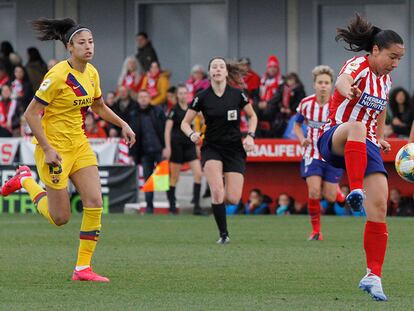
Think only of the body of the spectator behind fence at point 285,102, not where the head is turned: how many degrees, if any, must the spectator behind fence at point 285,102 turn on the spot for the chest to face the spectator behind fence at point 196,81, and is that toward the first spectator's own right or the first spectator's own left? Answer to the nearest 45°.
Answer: approximately 135° to the first spectator's own right

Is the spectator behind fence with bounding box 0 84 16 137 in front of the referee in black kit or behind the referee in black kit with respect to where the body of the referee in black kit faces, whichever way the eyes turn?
behind

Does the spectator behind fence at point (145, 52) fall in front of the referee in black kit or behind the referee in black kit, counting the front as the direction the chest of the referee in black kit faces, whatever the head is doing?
behind

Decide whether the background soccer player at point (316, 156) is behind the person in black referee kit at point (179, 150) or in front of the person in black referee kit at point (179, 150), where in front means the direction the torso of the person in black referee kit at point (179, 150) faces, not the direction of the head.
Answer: in front

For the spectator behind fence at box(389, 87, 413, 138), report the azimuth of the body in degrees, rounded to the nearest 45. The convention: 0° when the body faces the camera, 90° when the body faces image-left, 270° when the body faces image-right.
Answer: approximately 0°

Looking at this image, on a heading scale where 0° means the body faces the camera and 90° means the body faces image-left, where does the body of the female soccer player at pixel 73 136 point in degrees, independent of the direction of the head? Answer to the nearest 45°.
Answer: approximately 315°
